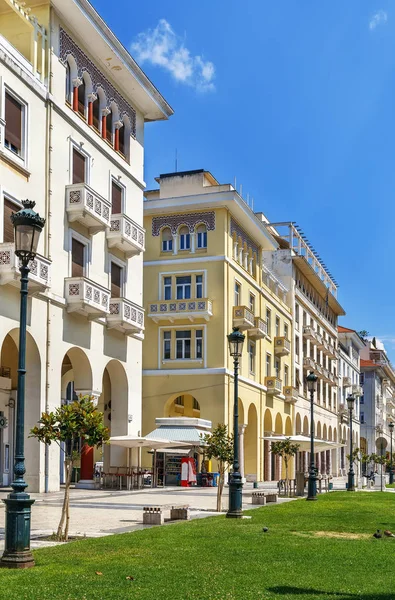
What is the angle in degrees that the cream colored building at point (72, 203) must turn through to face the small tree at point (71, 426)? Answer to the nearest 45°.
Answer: approximately 45° to its right

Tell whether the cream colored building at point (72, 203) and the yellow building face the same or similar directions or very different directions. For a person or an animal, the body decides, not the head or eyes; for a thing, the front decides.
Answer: same or similar directions

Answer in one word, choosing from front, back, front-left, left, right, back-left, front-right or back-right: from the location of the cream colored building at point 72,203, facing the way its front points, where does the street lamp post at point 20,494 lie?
front-right

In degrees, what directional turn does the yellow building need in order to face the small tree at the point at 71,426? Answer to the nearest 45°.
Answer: approximately 45° to its right

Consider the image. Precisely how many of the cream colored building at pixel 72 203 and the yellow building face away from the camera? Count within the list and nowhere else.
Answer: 0

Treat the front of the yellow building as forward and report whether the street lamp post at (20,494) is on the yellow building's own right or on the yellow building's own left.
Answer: on the yellow building's own right

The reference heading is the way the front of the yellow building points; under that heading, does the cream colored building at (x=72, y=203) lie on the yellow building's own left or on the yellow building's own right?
on the yellow building's own right

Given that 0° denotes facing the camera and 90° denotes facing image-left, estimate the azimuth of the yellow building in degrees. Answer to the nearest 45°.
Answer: approximately 315°
